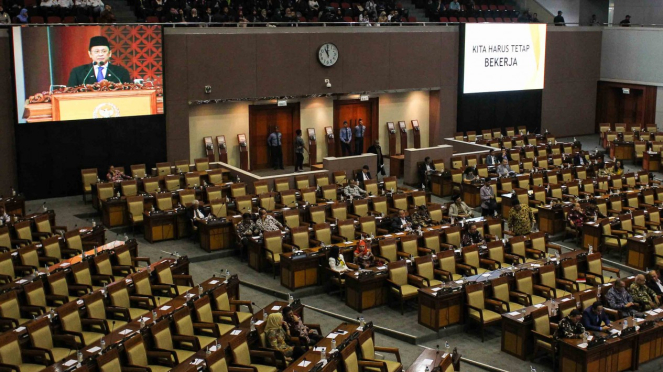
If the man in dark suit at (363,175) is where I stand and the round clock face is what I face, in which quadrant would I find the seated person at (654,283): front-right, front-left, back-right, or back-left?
back-right

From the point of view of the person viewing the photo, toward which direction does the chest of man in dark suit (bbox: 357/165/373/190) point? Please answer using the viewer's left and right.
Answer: facing the viewer and to the right of the viewer

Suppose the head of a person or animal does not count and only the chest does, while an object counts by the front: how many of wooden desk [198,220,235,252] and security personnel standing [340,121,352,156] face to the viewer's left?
0

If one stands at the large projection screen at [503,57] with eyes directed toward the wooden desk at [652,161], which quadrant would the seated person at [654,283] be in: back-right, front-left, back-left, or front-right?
front-right

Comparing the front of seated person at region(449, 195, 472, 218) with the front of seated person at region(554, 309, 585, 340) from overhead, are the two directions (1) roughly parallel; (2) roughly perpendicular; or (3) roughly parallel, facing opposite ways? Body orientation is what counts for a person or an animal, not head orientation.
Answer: roughly parallel

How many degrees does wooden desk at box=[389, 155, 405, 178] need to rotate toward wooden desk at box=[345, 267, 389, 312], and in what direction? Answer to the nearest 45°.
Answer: approximately 45° to its right

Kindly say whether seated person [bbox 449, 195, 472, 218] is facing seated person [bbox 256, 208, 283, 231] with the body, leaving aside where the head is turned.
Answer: no

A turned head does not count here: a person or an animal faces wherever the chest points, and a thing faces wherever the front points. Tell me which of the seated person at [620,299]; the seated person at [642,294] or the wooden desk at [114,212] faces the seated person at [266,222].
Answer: the wooden desk
